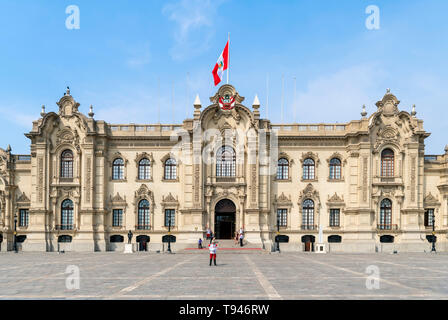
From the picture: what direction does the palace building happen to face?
toward the camera
